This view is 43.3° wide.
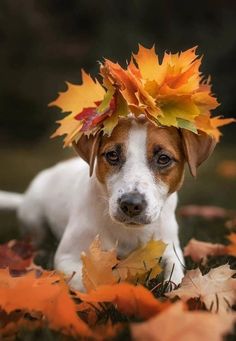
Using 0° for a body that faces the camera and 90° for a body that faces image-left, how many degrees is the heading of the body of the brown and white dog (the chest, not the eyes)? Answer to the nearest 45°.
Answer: approximately 315°

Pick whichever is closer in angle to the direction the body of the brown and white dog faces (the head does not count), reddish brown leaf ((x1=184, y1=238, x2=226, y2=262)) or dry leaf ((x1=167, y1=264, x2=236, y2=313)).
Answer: the dry leaf

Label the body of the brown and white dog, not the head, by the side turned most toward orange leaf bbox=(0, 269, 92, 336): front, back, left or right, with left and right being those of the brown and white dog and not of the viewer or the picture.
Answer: right

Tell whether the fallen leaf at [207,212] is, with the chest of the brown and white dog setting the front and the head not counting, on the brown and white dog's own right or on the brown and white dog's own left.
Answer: on the brown and white dog's own left

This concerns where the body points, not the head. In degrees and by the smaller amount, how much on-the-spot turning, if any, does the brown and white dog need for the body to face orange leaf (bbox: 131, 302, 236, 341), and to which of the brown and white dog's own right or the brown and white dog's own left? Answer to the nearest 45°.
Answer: approximately 45° to the brown and white dog's own right

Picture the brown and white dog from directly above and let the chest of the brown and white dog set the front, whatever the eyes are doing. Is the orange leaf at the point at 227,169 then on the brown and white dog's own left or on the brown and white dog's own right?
on the brown and white dog's own left

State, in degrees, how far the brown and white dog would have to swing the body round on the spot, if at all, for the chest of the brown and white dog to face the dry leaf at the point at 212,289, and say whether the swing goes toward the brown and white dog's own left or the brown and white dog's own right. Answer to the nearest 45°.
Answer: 0° — it already faces it
